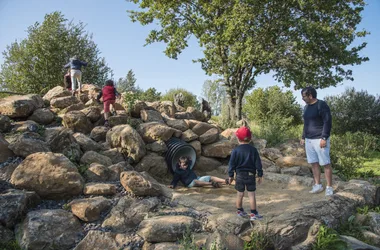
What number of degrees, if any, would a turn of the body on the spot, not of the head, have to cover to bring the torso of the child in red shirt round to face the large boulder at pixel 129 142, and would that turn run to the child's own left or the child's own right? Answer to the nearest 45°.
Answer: approximately 180°

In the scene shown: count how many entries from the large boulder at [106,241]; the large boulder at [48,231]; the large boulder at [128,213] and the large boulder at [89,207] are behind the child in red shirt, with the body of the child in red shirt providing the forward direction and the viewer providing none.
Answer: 4

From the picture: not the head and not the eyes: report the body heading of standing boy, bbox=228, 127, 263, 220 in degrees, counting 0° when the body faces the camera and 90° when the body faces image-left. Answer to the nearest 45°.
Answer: approximately 180°

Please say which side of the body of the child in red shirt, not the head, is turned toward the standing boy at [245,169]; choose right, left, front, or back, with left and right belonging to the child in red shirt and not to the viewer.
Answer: back

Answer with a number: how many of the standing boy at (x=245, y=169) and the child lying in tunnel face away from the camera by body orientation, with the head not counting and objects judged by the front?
1

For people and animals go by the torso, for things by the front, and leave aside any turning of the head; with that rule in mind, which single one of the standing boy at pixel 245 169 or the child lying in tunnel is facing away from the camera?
the standing boy

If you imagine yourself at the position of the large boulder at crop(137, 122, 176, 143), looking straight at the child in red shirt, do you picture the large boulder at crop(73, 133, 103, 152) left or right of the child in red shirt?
left

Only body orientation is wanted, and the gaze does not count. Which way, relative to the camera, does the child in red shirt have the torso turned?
away from the camera

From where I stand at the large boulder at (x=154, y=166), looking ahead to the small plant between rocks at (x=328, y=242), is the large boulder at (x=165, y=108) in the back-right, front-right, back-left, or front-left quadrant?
back-left

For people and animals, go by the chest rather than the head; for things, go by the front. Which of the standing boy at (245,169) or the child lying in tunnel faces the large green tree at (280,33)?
the standing boy

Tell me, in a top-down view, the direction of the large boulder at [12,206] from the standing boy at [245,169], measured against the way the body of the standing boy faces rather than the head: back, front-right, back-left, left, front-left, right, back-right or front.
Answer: left

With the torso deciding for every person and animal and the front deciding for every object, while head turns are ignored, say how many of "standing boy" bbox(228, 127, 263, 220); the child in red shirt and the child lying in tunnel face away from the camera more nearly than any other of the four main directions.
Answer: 2

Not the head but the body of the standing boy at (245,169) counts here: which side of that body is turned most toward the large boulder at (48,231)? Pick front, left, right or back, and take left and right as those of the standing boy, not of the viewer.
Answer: left

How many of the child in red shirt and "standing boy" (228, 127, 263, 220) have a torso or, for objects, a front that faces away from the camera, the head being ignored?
2
